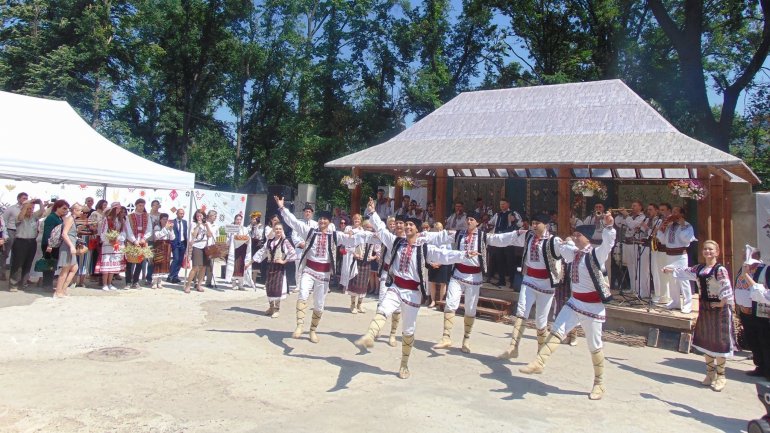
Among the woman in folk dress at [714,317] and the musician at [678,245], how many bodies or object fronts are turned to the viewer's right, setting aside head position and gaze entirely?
0

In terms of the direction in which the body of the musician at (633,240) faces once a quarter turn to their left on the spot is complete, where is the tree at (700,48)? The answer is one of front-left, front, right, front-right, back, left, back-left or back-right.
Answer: back-left

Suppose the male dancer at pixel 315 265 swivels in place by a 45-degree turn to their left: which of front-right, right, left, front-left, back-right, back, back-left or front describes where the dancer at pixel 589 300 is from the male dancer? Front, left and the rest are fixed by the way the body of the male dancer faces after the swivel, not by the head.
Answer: front

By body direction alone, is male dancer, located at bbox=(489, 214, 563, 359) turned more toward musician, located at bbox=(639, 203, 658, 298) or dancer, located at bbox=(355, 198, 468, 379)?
the dancer

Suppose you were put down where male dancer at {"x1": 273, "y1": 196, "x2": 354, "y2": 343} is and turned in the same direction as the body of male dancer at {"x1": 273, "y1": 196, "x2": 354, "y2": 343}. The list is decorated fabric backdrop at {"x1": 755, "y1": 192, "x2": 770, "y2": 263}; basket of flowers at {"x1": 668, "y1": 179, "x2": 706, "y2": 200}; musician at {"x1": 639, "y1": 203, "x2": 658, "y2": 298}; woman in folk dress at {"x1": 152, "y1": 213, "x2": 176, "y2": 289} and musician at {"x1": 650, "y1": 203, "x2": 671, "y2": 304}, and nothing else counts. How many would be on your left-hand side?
4

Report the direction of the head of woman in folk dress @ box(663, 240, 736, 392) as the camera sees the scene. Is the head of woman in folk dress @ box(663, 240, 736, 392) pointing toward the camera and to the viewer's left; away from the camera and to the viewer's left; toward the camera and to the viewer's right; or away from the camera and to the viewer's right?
toward the camera and to the viewer's left

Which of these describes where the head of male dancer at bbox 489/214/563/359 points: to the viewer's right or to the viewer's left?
to the viewer's left

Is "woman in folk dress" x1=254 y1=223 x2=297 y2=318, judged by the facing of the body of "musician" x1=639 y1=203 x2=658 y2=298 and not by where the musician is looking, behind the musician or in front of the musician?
in front

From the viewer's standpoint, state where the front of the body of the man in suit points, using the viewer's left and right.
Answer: facing the viewer and to the right of the viewer
